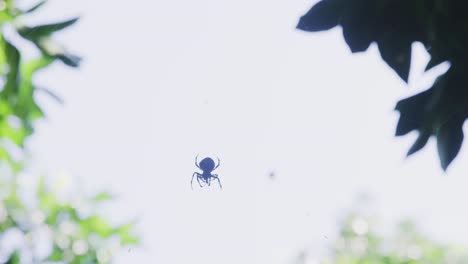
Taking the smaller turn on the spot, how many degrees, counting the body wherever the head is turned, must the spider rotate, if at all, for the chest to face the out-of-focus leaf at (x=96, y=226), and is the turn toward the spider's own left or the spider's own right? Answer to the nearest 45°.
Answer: approximately 90° to the spider's own right

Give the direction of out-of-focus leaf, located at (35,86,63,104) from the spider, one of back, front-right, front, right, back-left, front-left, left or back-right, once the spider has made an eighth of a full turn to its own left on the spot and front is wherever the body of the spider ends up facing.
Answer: right

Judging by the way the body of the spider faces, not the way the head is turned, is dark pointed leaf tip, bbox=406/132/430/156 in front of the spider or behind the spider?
in front
